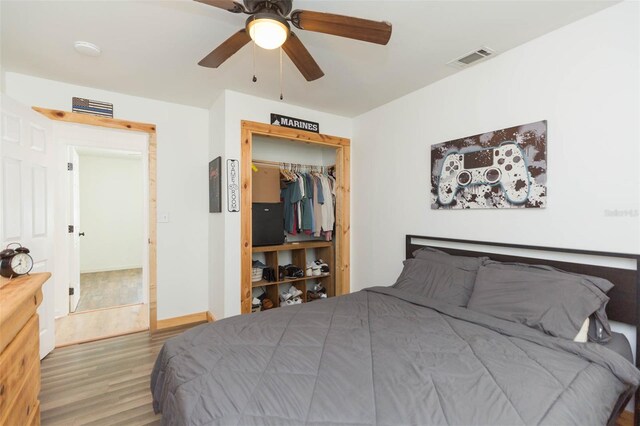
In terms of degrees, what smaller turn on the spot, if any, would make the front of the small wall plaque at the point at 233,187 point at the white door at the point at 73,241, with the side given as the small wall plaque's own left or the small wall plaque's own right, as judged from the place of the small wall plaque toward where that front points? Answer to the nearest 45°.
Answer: approximately 135° to the small wall plaque's own right

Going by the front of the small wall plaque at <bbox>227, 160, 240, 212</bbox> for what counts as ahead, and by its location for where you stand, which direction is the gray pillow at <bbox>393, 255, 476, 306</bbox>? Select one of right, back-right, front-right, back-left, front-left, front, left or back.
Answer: front-left

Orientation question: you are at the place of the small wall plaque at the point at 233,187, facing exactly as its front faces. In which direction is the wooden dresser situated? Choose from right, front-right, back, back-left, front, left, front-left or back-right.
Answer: front-right

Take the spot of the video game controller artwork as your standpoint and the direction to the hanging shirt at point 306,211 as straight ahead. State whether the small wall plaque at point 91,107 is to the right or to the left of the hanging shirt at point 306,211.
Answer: left

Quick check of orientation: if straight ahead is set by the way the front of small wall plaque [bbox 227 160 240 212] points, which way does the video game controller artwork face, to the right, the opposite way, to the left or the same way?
to the right

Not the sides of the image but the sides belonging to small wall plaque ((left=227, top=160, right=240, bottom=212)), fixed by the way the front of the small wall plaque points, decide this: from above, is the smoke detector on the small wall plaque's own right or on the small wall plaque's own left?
on the small wall plaque's own right

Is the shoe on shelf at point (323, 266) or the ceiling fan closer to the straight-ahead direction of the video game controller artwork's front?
the ceiling fan

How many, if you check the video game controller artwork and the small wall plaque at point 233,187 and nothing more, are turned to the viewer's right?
0

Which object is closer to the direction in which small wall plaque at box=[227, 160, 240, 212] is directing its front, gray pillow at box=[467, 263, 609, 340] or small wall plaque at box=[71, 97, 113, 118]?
the gray pillow

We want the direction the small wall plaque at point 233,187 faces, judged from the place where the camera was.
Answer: facing the viewer

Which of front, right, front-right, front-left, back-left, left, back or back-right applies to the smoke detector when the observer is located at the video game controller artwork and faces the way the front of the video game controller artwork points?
front

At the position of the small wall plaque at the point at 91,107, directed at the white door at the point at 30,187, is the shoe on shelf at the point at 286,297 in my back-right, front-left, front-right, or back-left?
back-left

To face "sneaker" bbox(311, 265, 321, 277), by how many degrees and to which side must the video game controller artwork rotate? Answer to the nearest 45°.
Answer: approximately 45° to its right

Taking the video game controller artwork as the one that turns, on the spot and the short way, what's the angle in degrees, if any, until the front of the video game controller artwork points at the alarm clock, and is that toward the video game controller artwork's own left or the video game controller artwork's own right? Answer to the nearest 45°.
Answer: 0° — it already faces it
